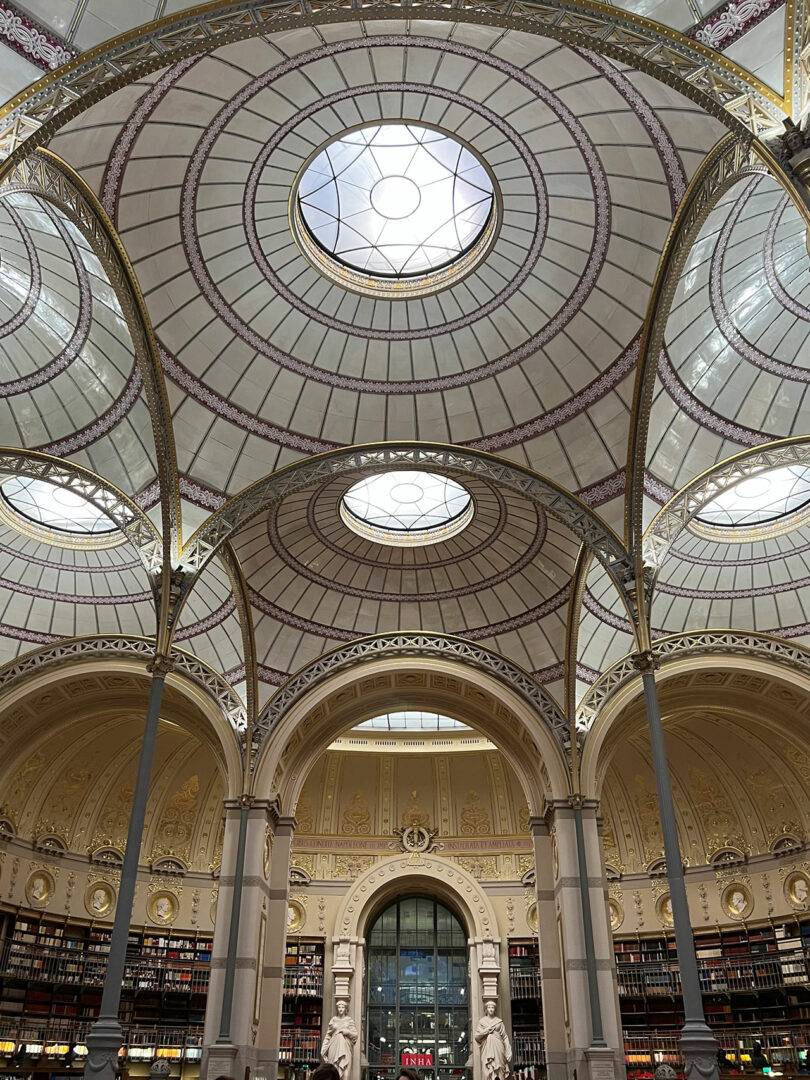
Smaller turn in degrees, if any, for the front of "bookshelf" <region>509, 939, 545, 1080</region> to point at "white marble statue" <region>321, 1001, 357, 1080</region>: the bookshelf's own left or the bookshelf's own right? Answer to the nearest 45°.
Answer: approximately 45° to the bookshelf's own right

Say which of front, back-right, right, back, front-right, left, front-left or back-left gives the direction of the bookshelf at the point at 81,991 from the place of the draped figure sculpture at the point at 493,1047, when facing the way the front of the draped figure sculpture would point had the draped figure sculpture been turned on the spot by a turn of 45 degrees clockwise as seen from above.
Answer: front-right

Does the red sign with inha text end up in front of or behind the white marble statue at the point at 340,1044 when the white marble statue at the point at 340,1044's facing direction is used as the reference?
behind

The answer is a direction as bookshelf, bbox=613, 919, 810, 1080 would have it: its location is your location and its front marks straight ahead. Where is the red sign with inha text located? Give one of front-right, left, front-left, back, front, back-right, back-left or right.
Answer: front-right

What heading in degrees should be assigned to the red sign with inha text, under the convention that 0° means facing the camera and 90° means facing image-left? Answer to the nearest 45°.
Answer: approximately 0°

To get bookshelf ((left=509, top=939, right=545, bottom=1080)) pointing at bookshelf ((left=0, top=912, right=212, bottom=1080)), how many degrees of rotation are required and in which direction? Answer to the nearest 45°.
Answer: approximately 90° to its right

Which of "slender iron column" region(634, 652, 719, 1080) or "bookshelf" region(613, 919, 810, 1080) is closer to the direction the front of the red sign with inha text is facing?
the slender iron column

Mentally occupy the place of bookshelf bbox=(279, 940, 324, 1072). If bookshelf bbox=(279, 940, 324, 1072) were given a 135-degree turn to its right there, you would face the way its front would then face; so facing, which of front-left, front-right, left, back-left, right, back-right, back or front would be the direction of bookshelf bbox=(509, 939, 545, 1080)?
back-right

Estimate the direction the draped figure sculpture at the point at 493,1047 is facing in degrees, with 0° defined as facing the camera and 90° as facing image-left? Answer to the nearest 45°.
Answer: approximately 0°

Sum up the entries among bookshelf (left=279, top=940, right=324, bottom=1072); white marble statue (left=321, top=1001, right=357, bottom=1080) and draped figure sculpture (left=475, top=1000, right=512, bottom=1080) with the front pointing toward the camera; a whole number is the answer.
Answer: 3

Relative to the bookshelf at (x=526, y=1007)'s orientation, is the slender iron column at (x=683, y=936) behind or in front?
in front

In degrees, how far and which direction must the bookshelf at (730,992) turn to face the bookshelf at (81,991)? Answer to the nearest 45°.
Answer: approximately 45° to its right

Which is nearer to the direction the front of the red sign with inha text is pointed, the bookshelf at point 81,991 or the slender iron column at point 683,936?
the slender iron column

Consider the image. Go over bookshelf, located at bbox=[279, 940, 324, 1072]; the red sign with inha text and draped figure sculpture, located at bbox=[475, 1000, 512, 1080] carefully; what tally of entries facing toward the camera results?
3
